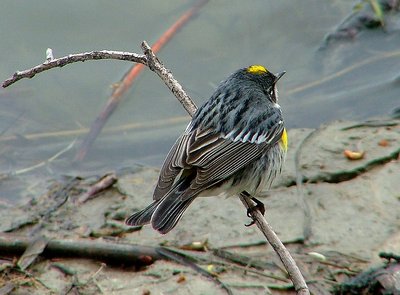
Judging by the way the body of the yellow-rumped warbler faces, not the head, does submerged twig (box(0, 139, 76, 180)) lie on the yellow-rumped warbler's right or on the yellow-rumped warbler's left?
on the yellow-rumped warbler's left

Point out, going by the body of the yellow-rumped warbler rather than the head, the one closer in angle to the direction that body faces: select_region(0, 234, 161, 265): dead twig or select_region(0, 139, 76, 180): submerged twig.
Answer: the submerged twig

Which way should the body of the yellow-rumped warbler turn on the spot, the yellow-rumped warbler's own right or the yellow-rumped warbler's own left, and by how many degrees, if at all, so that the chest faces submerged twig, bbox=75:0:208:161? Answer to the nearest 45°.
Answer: approximately 45° to the yellow-rumped warbler's own left

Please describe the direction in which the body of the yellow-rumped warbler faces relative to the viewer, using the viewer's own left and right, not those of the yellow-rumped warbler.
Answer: facing away from the viewer and to the right of the viewer
